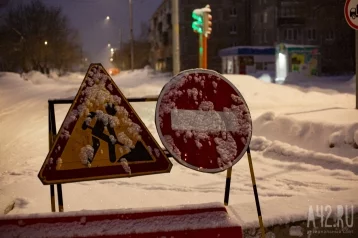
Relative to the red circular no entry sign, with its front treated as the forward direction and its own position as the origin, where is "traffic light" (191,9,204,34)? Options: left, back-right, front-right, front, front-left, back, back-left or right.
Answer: back

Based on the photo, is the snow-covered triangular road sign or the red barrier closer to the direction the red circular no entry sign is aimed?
the red barrier

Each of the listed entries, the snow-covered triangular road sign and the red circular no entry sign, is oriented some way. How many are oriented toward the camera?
2

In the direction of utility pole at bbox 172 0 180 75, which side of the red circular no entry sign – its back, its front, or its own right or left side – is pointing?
back
